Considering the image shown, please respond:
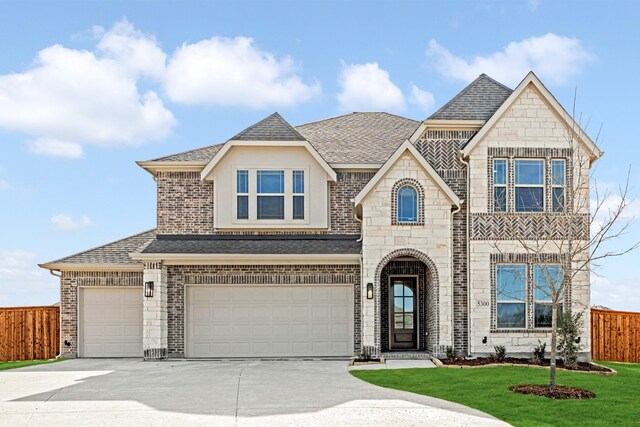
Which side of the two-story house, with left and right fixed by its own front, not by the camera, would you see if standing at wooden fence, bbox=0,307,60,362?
right

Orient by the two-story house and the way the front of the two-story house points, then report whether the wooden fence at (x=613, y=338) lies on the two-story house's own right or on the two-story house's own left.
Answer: on the two-story house's own left

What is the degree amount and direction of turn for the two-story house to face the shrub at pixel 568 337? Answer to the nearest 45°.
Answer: approximately 45° to its left

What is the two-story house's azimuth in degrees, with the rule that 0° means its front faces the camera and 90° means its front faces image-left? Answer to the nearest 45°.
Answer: approximately 0°

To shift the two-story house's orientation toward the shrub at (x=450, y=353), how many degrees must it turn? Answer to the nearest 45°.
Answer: approximately 45° to its left
